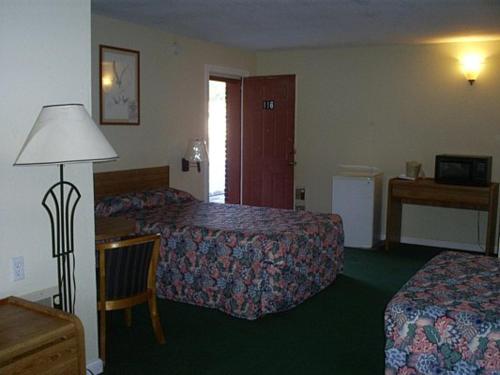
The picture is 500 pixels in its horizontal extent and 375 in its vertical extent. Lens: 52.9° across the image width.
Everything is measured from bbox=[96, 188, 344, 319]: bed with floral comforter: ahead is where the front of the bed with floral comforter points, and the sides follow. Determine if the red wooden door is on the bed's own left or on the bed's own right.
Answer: on the bed's own left

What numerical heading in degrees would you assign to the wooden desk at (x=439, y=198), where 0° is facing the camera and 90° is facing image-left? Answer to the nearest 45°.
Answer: approximately 45°

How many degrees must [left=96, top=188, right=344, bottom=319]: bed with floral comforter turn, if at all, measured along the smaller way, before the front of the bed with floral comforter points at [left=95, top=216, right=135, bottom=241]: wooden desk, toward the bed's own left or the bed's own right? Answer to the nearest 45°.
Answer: approximately 90° to the bed's own right

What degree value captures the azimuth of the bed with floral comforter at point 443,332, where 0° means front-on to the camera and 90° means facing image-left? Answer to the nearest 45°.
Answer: approximately 90°

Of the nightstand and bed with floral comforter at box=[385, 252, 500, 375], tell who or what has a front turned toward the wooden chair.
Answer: the bed with floral comforter

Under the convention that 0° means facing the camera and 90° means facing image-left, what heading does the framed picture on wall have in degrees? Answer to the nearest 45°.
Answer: approximately 315°

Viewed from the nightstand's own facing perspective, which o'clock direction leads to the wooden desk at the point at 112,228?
The wooden desk is roughly at 8 o'clock from the nightstand.

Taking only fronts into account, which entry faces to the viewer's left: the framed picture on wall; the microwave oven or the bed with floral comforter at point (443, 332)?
the bed with floral comforter

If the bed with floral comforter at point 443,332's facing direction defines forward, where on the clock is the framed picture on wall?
The framed picture on wall is roughly at 1 o'clock from the bed with floral comforter.

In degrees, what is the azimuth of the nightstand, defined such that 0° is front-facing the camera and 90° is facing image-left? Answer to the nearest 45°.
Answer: approximately 315°

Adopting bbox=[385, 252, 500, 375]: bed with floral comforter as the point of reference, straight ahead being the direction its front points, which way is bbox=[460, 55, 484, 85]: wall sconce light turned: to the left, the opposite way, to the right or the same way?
to the left
